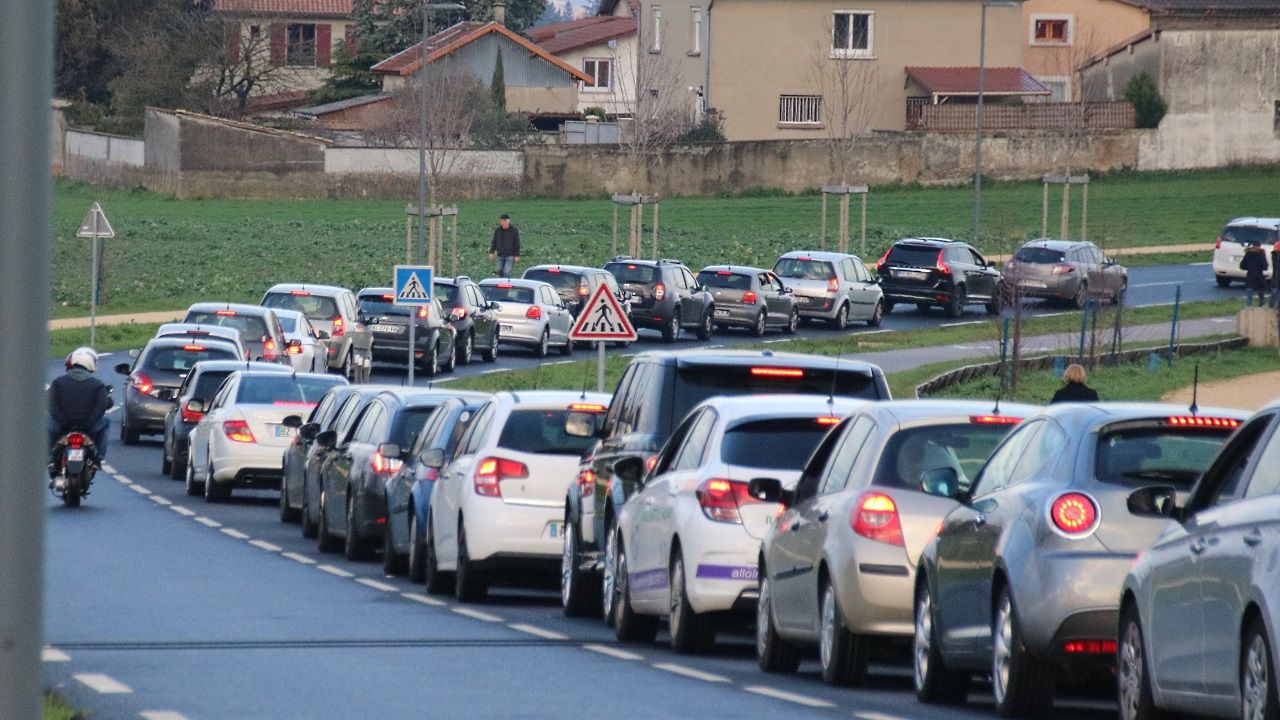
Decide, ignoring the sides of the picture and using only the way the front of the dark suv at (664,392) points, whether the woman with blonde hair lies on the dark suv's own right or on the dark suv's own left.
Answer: on the dark suv's own right

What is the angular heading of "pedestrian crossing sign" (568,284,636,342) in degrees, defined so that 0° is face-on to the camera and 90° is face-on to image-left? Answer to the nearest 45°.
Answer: approximately 0°

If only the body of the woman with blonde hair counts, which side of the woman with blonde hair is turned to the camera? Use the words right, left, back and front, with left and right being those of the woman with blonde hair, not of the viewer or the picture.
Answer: back

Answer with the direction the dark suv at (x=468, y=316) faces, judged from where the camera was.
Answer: facing away from the viewer and to the right of the viewer

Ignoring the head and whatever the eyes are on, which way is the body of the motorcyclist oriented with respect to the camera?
away from the camera

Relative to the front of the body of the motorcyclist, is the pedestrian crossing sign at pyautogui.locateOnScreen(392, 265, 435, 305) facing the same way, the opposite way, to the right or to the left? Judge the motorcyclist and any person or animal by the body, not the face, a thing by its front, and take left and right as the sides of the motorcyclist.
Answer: the opposite way

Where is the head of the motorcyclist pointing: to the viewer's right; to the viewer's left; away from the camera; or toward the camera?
away from the camera

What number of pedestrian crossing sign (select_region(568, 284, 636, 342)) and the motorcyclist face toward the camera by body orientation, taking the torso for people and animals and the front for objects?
1

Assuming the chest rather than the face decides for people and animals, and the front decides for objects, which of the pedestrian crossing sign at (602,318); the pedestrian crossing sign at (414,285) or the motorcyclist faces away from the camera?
the motorcyclist

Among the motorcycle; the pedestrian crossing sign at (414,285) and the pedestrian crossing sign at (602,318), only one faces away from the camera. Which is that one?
the motorcycle

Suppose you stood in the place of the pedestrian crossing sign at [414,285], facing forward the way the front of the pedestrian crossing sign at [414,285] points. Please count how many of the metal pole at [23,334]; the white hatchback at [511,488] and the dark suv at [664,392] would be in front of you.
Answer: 3

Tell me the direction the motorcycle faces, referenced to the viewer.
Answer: facing away from the viewer
